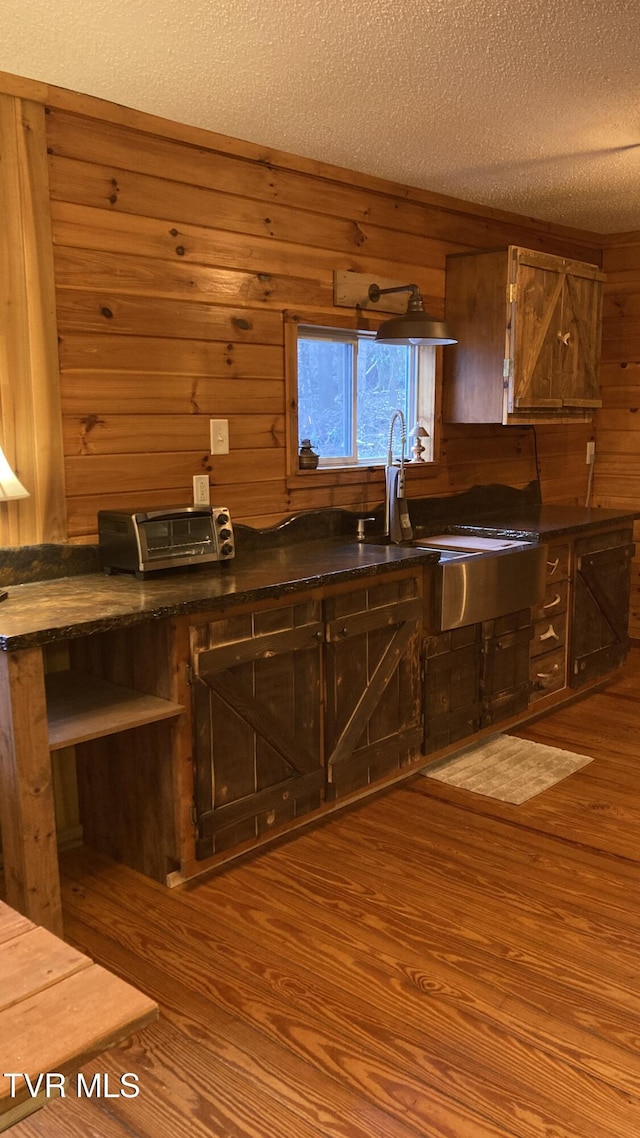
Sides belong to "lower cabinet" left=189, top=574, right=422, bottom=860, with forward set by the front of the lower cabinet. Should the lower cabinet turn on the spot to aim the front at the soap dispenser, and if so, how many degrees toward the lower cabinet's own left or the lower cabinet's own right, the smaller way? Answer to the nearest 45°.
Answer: approximately 135° to the lower cabinet's own left

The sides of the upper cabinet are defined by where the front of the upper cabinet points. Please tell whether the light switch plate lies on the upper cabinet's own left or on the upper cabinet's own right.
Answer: on the upper cabinet's own right

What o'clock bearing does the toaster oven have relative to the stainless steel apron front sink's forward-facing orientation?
The toaster oven is roughly at 3 o'clock from the stainless steel apron front sink.

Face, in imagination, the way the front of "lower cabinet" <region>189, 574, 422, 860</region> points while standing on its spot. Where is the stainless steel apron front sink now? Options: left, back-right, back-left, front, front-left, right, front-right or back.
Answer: left

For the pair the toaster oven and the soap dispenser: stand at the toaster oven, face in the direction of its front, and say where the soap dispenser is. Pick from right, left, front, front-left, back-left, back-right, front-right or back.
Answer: left

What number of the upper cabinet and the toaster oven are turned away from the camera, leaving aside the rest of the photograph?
0

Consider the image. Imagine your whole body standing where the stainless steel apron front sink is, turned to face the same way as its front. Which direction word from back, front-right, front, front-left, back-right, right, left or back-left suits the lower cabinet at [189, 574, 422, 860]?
right

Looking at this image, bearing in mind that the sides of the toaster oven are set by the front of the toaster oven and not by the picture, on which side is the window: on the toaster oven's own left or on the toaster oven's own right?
on the toaster oven's own left

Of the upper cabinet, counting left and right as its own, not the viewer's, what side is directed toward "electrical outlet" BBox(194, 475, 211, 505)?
right
